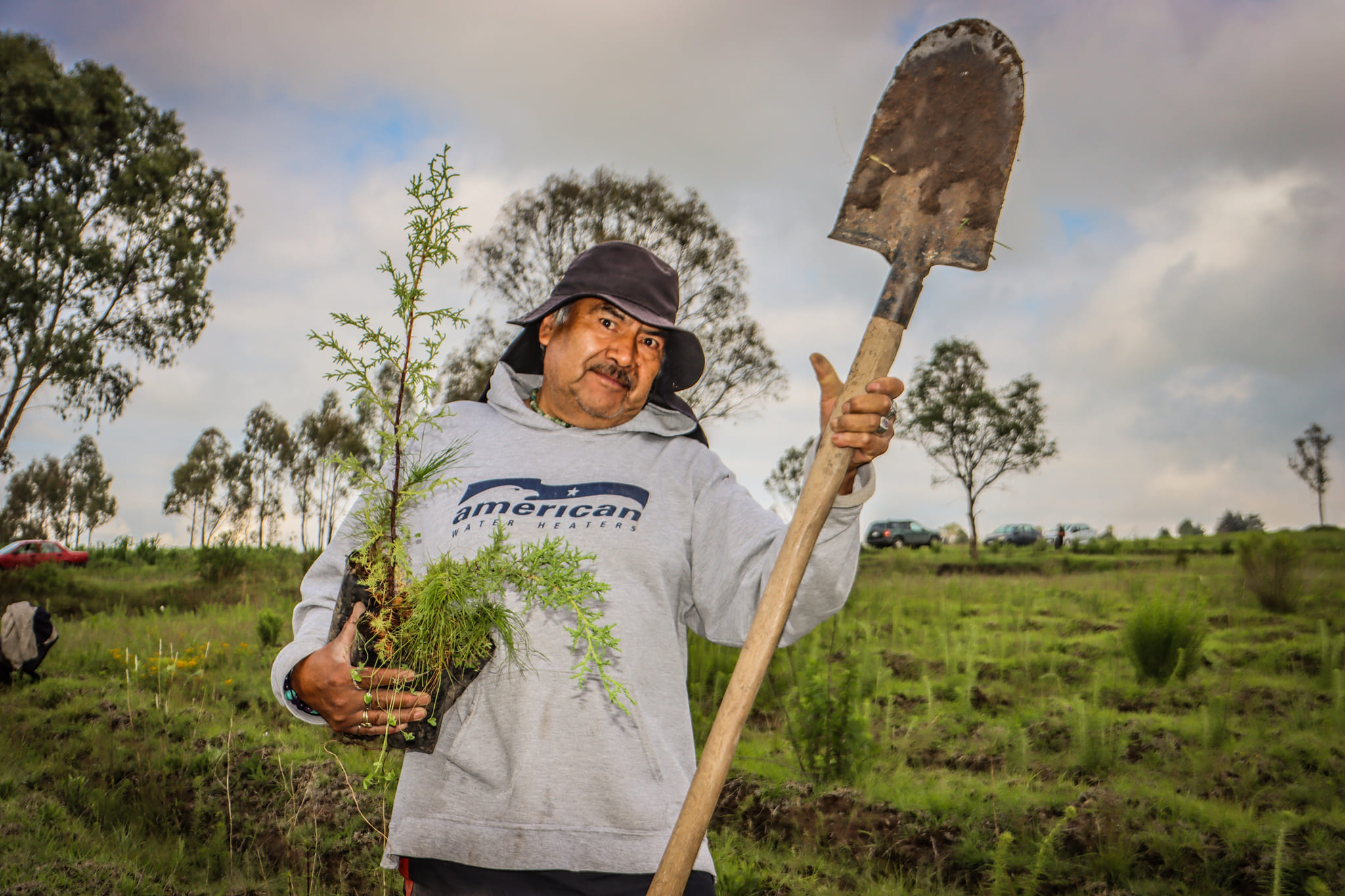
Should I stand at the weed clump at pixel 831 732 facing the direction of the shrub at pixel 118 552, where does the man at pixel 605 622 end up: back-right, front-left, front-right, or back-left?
back-left

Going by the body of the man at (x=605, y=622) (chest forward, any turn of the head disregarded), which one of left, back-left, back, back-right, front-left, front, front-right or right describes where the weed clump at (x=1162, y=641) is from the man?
back-left

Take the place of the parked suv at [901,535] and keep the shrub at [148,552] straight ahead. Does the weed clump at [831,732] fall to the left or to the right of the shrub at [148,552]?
left

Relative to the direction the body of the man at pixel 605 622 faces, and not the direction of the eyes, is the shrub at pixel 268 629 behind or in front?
behind

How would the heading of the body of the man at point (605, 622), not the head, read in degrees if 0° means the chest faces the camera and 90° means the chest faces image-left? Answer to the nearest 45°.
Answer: approximately 0°

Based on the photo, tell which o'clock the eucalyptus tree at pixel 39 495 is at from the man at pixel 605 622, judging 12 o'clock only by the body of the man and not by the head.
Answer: The eucalyptus tree is roughly at 5 o'clock from the man.

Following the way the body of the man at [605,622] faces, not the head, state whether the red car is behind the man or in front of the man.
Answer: behind

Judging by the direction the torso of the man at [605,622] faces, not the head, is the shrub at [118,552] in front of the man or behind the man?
behind
